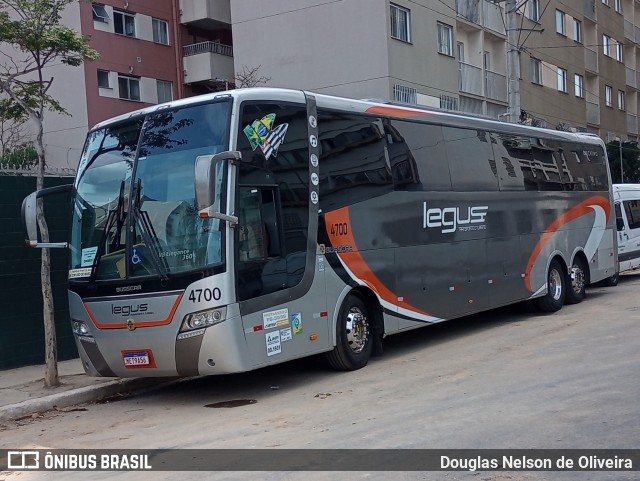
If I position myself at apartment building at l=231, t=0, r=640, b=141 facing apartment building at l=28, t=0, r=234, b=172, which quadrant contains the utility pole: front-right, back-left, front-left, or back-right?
back-left

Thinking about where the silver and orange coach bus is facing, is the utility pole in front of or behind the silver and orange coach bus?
behind

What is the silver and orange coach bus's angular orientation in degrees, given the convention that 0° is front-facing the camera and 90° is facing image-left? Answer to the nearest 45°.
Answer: approximately 45°

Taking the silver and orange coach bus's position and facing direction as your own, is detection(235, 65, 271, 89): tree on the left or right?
on its right

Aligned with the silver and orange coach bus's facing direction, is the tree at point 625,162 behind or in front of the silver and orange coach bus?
behind

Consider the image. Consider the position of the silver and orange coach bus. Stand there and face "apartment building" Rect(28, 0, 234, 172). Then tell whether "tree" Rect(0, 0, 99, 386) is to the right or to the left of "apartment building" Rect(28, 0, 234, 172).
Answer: left

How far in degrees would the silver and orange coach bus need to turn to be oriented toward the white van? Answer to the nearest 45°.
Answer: approximately 180°

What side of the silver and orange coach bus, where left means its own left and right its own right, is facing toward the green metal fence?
front

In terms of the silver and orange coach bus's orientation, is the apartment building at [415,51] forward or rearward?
rearward
